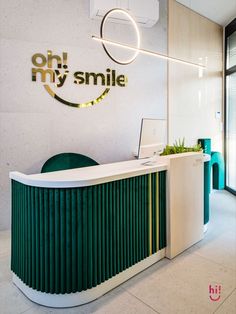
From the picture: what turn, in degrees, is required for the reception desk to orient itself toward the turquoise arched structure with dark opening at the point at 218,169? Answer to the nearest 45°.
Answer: approximately 90° to its left
